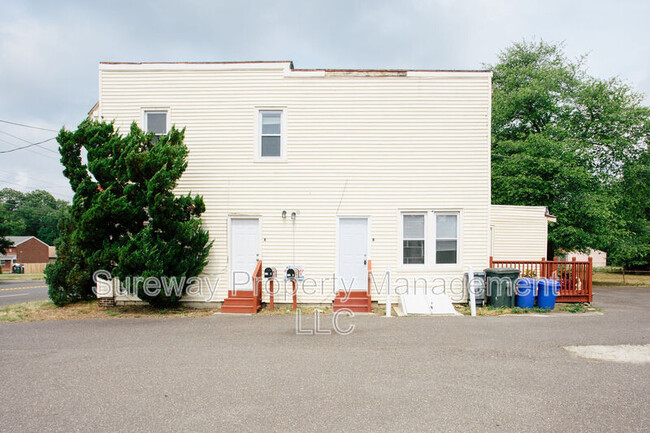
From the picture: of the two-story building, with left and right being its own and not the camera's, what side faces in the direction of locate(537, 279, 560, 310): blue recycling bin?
left

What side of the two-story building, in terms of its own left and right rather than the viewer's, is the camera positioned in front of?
front

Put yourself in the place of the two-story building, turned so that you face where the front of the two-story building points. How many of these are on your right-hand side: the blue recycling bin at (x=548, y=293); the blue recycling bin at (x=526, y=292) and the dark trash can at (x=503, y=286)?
0

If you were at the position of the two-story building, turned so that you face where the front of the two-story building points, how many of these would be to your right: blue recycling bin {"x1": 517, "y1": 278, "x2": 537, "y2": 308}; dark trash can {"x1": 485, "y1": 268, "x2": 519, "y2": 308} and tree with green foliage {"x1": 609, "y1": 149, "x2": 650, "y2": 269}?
0

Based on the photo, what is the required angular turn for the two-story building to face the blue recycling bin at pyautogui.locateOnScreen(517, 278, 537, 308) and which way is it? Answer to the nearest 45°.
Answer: approximately 90° to its left

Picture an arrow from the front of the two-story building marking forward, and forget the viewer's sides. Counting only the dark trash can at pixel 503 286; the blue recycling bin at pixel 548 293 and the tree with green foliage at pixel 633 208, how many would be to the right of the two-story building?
0

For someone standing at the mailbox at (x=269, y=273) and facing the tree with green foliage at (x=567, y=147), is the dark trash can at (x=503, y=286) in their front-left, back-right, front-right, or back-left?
front-right

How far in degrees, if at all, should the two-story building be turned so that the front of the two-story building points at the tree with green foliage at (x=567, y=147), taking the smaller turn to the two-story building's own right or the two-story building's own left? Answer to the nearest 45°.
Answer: approximately 135° to the two-story building's own left

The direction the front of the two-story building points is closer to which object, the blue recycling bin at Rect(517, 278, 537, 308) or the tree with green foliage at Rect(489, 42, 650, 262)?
the blue recycling bin

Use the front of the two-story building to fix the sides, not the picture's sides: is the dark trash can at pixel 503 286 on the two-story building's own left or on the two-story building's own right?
on the two-story building's own left
